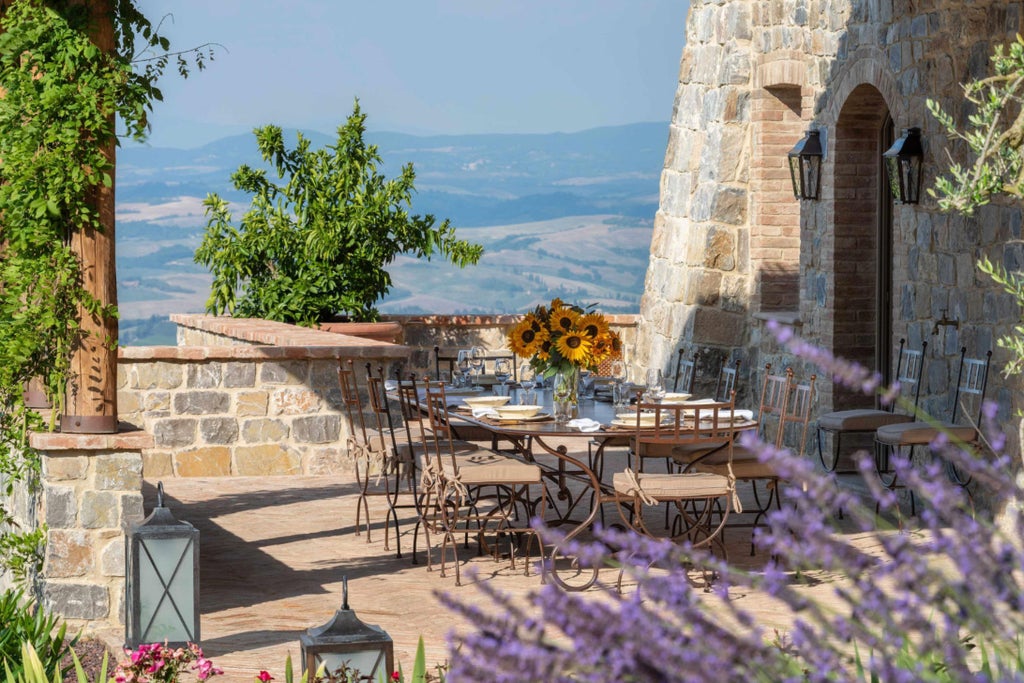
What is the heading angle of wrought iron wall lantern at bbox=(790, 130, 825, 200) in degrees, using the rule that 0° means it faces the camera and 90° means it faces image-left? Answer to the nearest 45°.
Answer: approximately 45°

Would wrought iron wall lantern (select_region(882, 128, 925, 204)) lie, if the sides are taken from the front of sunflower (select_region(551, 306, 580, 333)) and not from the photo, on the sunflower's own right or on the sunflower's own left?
on the sunflower's own left

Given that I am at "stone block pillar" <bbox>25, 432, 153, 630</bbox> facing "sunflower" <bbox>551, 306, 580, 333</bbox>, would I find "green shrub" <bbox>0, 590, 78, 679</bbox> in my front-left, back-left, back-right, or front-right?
back-right

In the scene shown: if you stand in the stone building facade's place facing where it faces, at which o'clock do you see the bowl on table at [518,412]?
The bowl on table is roughly at 11 o'clock from the stone building facade.

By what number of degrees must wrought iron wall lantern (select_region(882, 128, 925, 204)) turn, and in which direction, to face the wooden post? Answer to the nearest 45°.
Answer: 0° — it already faces it

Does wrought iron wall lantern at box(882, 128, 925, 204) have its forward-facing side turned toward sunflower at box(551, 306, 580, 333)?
yes
